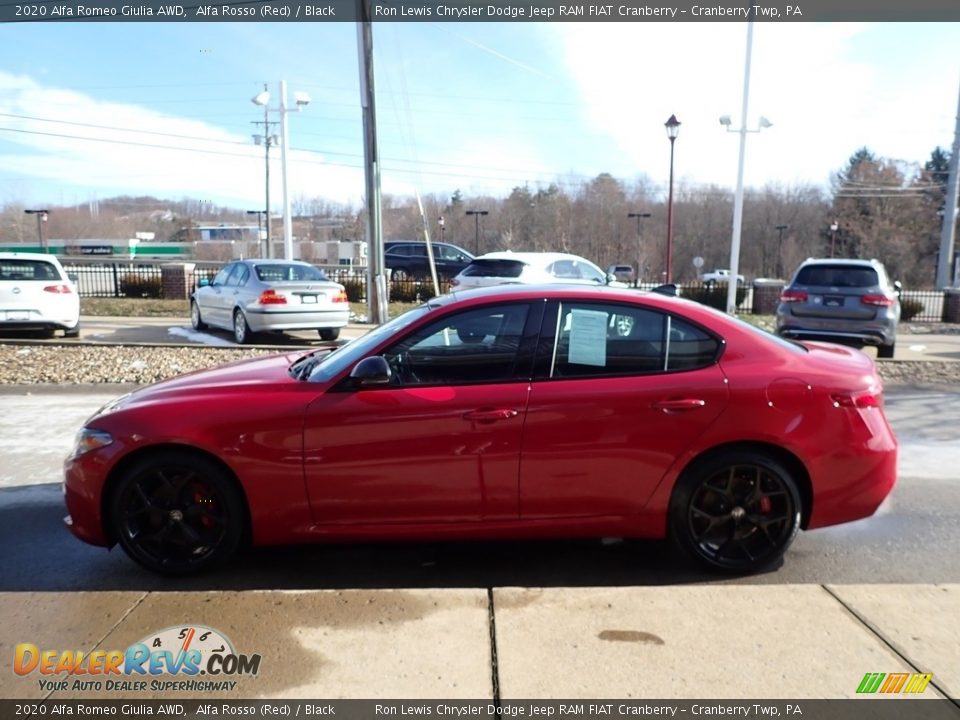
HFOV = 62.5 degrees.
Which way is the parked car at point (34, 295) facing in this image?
away from the camera

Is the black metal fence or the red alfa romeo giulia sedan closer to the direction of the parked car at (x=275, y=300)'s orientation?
the black metal fence

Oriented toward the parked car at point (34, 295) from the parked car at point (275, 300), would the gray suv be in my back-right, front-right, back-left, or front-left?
back-left

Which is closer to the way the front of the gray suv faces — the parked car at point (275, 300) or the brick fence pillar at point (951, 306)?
the brick fence pillar

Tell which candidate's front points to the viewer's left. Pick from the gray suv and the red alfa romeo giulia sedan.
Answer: the red alfa romeo giulia sedan

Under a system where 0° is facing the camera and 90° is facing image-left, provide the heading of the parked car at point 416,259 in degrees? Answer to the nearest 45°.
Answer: approximately 270°

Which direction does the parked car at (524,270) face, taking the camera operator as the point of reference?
facing away from the viewer and to the right of the viewer

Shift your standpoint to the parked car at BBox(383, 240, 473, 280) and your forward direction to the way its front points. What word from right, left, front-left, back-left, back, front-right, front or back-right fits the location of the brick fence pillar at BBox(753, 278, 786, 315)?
front-right

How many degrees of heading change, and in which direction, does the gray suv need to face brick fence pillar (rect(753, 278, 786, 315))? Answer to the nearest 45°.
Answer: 0° — it already faces it

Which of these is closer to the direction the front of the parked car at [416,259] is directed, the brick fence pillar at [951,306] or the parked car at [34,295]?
the brick fence pillar

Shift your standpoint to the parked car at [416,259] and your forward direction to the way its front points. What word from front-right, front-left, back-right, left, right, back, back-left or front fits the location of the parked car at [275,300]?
right

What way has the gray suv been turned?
away from the camera

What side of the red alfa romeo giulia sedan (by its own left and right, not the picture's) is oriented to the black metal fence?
right

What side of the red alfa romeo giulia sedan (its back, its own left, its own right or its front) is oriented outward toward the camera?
left
